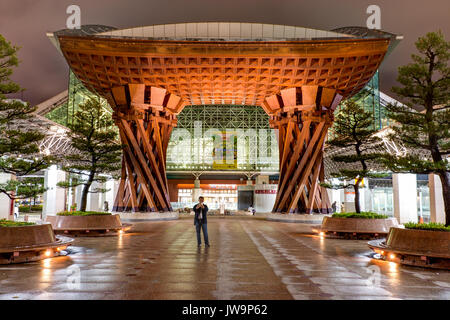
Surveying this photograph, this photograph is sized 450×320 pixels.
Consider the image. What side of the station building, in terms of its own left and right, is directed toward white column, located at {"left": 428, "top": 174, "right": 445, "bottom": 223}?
left

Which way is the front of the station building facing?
toward the camera

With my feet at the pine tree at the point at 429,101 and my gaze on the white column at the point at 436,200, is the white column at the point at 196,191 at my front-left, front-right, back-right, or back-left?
front-left

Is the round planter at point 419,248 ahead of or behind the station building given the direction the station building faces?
ahead

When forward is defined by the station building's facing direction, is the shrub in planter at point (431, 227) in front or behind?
in front

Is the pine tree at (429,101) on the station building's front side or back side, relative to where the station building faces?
on the front side

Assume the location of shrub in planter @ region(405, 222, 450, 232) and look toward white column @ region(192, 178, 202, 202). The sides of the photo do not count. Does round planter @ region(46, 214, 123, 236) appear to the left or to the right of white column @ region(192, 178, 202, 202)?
left

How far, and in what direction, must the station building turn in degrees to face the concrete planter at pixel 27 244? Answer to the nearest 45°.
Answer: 0° — it already faces it

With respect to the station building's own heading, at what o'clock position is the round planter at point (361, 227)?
The round planter is roughly at 11 o'clock from the station building.
